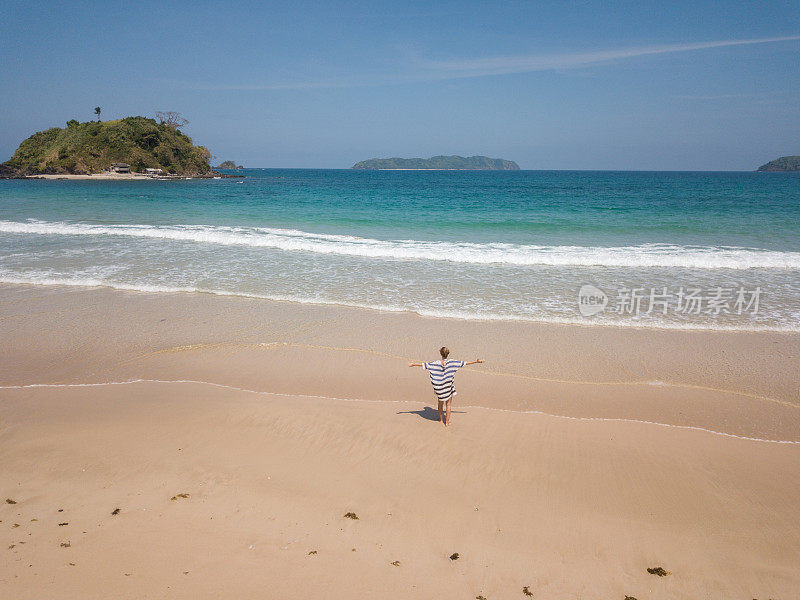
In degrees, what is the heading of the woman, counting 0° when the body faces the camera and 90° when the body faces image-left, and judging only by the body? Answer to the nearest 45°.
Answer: approximately 180°
